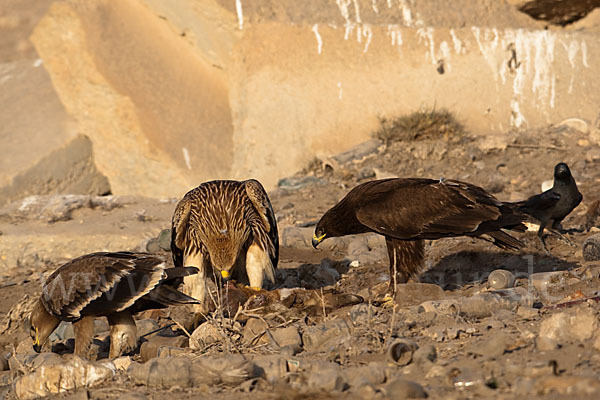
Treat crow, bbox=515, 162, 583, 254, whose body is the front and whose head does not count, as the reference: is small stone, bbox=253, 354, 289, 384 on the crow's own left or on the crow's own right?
on the crow's own right

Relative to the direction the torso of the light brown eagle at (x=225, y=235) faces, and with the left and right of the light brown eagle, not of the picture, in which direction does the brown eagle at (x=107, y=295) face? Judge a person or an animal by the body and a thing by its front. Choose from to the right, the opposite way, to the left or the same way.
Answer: to the right

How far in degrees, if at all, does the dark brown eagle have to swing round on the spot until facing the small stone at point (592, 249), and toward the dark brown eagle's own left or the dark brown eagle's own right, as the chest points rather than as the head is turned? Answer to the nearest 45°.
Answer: approximately 135° to the dark brown eagle's own right

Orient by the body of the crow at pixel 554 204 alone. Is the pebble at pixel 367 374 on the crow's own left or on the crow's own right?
on the crow's own right

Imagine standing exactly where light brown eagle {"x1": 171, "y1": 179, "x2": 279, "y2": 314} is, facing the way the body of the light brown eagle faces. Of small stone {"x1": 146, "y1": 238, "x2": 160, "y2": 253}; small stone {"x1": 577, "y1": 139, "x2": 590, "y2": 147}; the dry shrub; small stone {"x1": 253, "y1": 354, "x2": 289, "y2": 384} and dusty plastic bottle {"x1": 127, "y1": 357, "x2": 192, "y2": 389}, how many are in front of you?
2

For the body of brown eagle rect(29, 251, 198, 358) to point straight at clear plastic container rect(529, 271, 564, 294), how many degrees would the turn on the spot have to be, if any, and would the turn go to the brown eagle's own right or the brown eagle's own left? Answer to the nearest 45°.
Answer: approximately 180°

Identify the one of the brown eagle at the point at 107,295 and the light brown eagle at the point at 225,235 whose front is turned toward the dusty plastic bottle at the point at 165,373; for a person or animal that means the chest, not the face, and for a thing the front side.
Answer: the light brown eagle

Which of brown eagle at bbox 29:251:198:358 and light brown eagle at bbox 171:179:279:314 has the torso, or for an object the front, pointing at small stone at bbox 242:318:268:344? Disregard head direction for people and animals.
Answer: the light brown eagle

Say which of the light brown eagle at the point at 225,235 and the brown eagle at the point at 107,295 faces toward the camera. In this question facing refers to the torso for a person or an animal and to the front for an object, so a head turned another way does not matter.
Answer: the light brown eagle

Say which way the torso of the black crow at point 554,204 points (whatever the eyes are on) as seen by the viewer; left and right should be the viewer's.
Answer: facing the viewer and to the right of the viewer

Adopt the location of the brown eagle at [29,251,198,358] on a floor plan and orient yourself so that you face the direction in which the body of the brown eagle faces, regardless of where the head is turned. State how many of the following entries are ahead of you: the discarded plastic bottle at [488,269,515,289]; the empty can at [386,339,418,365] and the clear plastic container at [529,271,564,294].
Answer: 0

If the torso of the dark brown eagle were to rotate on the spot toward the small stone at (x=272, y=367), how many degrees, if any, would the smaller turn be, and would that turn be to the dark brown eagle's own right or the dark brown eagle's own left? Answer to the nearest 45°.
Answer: approximately 90° to the dark brown eagle's own left

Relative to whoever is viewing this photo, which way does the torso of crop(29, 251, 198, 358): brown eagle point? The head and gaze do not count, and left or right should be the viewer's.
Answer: facing to the left of the viewer

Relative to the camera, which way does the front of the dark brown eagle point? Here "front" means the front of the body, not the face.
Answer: to the viewer's left

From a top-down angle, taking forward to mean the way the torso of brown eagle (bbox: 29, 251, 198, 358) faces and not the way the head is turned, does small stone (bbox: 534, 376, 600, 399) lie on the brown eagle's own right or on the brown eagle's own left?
on the brown eagle's own left

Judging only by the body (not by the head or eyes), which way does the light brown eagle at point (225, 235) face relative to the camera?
toward the camera

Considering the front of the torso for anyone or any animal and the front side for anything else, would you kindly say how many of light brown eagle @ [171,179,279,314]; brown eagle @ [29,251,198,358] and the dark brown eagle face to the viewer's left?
2

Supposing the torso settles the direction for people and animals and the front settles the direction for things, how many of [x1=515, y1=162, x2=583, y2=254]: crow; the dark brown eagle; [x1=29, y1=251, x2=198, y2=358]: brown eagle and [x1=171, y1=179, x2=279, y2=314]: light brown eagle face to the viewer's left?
2
